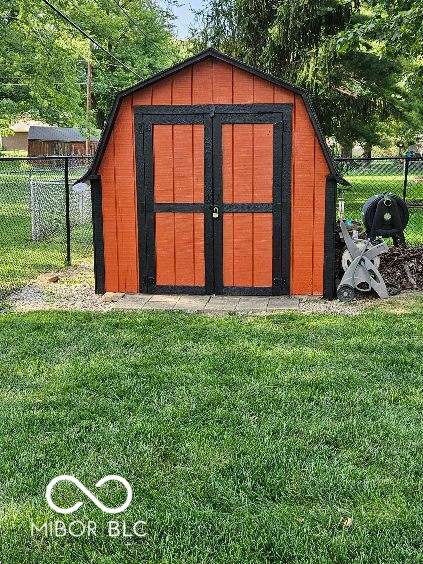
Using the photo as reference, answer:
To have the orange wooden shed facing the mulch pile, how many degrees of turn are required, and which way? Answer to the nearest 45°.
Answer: approximately 90° to its left

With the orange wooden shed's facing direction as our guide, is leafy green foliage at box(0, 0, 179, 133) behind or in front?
behind

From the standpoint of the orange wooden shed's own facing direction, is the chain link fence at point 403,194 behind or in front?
behind

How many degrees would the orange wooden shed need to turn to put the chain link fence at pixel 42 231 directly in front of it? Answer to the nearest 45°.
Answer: approximately 135° to its right

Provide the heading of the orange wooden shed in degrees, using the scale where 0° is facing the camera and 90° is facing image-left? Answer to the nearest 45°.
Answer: approximately 0°
